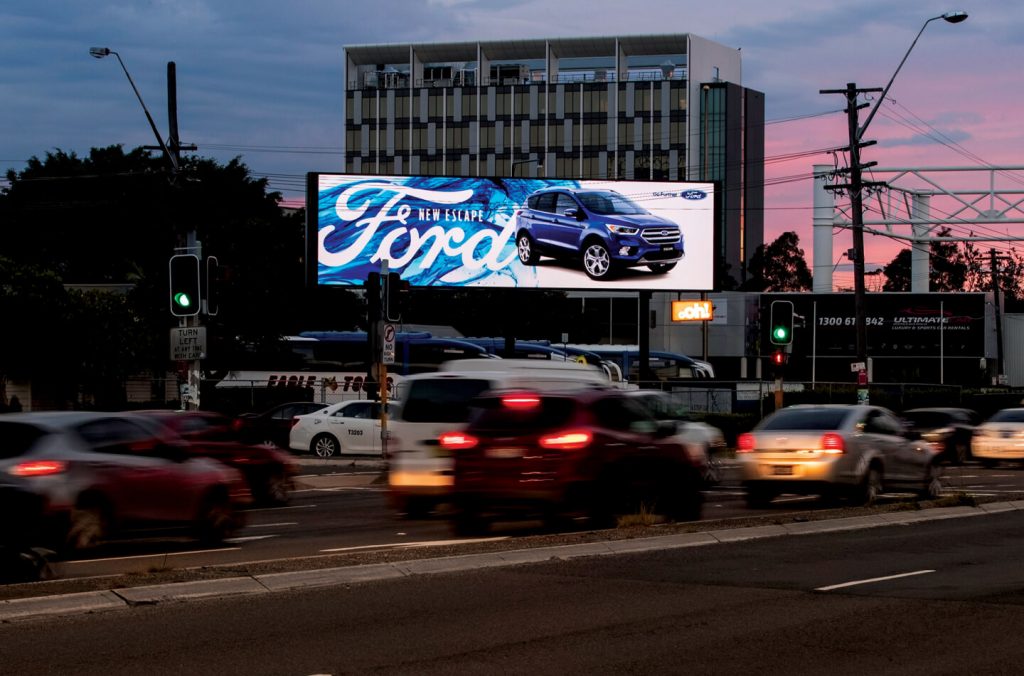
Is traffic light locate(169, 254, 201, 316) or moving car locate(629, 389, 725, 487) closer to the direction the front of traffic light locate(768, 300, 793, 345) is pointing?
the moving car

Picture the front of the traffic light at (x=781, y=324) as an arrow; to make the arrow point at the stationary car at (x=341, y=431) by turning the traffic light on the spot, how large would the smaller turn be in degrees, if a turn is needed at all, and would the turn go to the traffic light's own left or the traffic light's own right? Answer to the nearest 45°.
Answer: approximately 90° to the traffic light's own right

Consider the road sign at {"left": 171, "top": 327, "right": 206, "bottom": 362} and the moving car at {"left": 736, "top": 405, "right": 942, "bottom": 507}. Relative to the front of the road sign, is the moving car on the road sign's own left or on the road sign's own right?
on the road sign's own left

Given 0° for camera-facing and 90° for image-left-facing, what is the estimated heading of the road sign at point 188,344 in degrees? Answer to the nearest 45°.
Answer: approximately 0°

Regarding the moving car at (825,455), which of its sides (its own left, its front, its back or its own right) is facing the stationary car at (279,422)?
left

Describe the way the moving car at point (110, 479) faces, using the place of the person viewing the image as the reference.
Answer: facing away from the viewer and to the right of the viewer

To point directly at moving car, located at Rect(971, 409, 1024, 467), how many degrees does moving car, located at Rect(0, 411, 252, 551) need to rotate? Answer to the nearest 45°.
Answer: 0° — it already faces it

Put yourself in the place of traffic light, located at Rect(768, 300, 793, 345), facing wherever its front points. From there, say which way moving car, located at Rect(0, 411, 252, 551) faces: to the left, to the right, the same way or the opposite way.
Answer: the opposite way

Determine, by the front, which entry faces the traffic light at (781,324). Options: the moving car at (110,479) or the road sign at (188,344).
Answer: the moving car

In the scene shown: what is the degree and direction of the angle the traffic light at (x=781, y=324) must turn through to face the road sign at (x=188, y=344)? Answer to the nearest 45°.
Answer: approximately 45° to its right

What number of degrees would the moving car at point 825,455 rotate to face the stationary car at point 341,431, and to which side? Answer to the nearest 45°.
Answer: approximately 90° to its left

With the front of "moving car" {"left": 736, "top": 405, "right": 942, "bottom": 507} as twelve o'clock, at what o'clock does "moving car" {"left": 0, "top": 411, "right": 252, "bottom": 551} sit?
"moving car" {"left": 0, "top": 411, "right": 252, "bottom": 551} is roughly at 6 o'clock from "moving car" {"left": 736, "top": 405, "right": 942, "bottom": 507}.

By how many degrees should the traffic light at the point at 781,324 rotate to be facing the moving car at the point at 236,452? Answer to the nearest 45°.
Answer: approximately 45° to its right

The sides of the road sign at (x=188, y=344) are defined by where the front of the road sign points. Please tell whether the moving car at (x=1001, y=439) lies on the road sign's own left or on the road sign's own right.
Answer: on the road sign's own left
